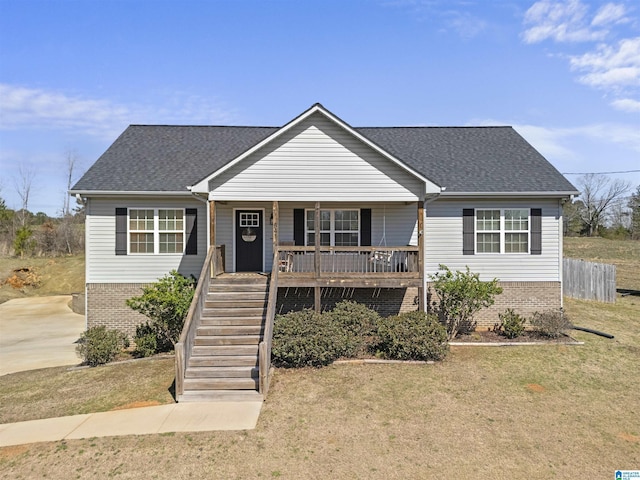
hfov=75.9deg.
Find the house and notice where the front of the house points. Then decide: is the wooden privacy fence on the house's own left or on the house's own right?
on the house's own left

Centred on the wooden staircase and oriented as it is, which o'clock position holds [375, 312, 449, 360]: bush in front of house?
The bush in front of house is roughly at 9 o'clock from the wooden staircase.

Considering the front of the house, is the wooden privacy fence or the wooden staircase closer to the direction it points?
the wooden staircase

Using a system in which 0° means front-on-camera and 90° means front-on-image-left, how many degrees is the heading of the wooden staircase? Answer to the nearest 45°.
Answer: approximately 0°

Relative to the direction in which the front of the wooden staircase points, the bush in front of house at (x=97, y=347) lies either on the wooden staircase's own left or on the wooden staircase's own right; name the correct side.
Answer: on the wooden staircase's own right

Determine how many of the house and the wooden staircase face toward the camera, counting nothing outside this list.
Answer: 2

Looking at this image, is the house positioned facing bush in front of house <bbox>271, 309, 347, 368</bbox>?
yes

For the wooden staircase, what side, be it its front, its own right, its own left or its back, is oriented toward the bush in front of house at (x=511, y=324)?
left

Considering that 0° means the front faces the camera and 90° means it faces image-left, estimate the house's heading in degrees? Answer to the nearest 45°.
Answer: approximately 0°

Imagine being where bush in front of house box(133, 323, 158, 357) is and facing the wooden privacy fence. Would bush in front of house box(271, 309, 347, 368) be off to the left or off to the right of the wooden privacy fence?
right

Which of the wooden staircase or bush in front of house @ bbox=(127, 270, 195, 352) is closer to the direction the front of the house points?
the wooden staircase
